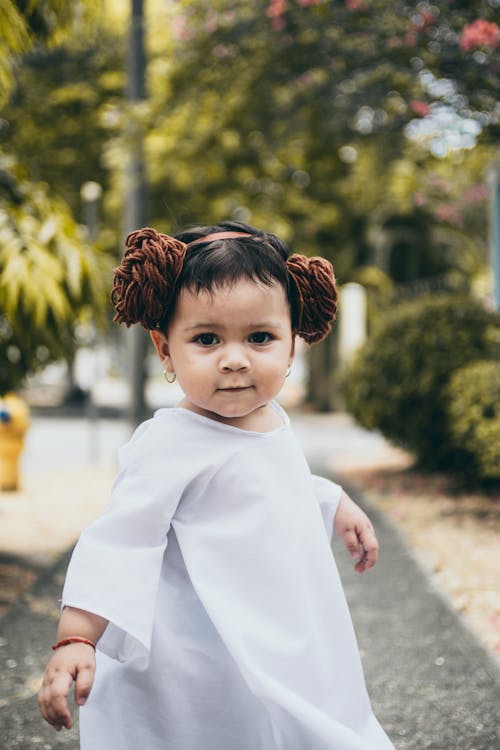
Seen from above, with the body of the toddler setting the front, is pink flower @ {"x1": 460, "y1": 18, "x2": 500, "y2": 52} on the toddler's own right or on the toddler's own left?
on the toddler's own left

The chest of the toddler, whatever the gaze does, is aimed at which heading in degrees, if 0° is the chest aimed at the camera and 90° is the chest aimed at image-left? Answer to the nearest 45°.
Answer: approximately 315°

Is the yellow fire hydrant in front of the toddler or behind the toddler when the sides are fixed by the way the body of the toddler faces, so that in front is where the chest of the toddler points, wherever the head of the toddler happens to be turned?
behind

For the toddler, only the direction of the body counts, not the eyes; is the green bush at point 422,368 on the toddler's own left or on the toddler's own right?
on the toddler's own left
